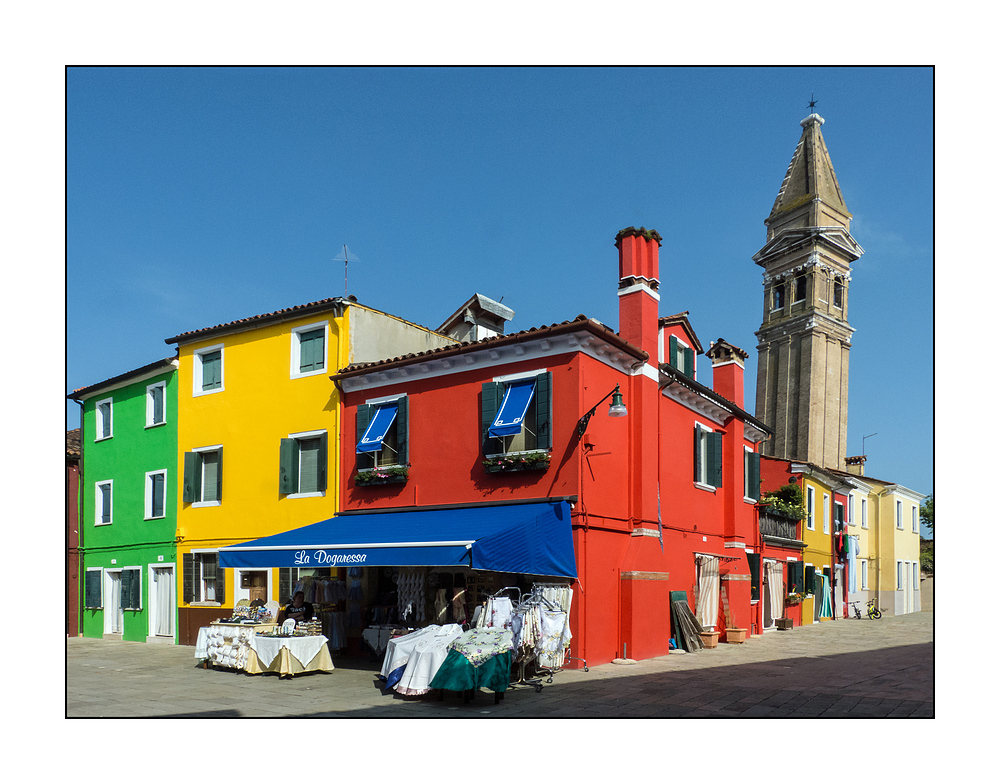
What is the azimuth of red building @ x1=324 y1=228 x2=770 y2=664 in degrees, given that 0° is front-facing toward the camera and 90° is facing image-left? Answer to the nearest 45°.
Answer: approximately 45°

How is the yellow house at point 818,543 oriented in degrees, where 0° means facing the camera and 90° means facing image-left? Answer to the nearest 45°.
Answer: approximately 315°

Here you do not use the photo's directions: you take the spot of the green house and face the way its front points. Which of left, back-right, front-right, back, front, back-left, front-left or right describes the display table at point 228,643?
front-left

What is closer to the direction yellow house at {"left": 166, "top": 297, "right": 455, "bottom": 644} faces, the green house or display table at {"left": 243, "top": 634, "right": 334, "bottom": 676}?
the display table

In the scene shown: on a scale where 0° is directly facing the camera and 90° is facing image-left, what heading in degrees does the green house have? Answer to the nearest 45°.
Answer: approximately 45°

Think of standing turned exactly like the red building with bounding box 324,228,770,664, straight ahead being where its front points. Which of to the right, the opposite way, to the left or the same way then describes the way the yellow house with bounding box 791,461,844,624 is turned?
to the left
